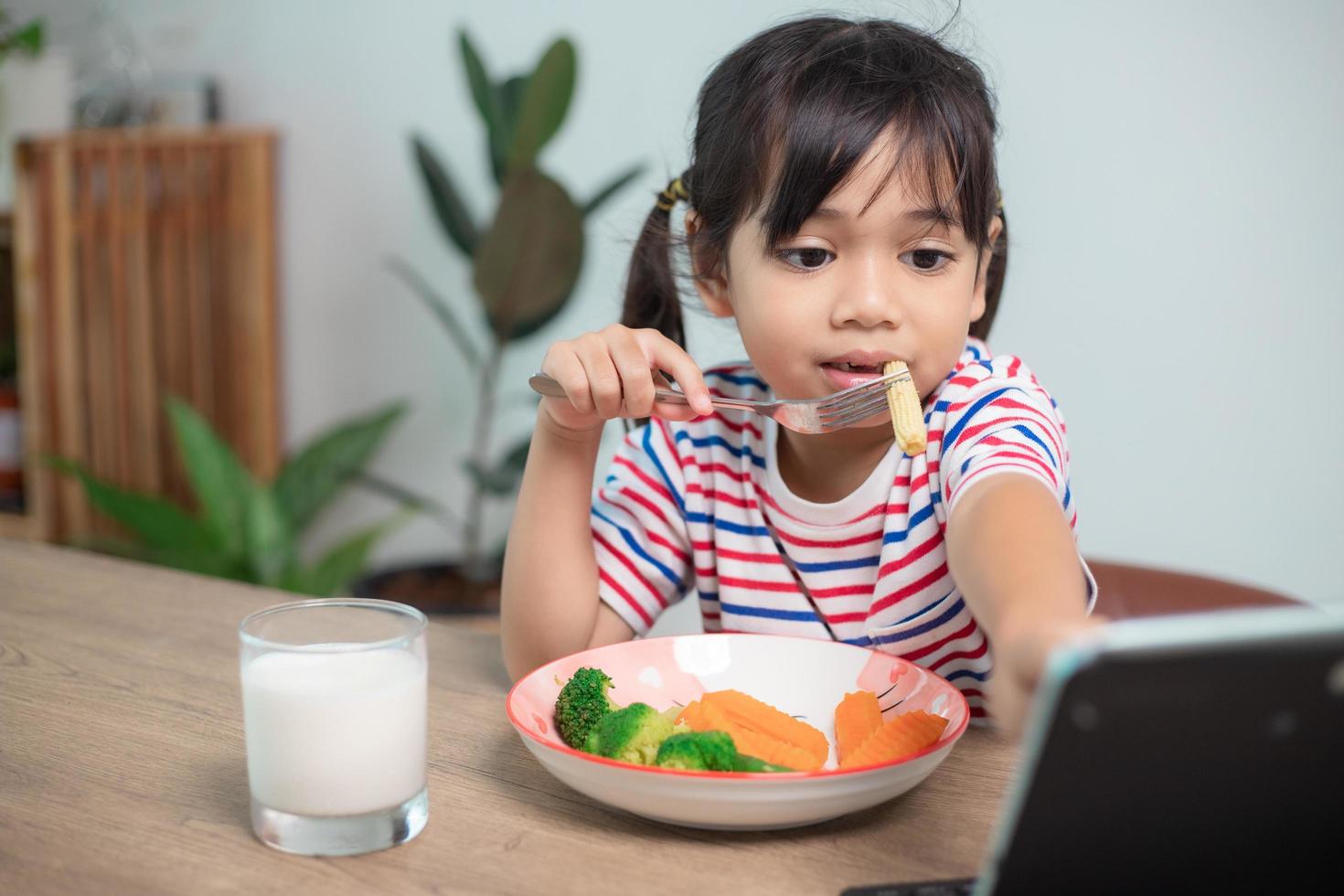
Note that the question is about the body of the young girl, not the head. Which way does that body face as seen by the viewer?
toward the camera

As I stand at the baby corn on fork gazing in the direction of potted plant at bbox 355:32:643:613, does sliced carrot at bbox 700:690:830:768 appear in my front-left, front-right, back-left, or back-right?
back-left

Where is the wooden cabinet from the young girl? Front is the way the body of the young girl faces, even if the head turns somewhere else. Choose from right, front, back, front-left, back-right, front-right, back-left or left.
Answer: back-right

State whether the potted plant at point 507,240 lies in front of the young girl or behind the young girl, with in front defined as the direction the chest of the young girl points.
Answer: behind
